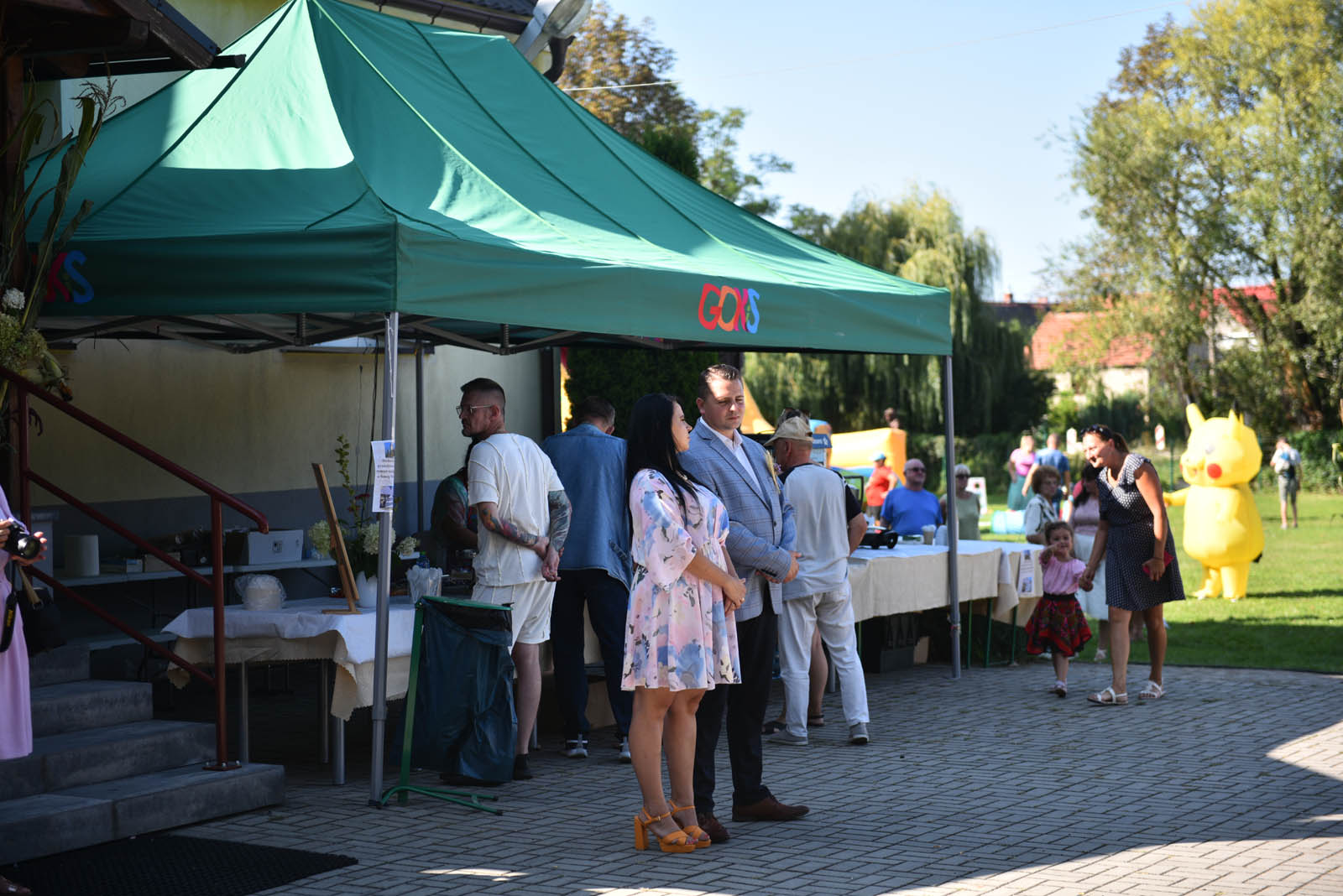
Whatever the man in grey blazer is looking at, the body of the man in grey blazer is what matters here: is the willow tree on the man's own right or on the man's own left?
on the man's own left

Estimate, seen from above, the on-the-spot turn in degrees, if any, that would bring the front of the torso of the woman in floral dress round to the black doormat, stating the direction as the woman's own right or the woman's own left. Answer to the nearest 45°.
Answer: approximately 180°

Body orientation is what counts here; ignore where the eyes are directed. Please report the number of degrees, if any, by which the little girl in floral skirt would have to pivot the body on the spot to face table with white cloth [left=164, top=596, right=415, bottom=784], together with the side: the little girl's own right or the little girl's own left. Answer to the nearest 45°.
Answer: approximately 45° to the little girl's own right

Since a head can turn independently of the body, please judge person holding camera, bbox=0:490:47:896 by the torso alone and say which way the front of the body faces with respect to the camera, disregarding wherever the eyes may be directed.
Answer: to the viewer's right

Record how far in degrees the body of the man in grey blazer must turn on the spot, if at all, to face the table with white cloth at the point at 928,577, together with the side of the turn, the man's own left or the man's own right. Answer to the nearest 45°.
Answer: approximately 135° to the man's own left

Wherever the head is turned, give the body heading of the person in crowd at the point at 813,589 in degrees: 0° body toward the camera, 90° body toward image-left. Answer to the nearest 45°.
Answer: approximately 135°

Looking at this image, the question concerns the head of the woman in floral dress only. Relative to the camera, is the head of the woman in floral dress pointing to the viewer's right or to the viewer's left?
to the viewer's right

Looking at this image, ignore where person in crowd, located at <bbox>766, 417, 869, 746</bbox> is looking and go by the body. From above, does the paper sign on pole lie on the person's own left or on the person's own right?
on the person's own left

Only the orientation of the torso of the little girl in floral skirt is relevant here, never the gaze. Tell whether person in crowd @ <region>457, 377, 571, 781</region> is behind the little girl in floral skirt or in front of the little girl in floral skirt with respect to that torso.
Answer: in front

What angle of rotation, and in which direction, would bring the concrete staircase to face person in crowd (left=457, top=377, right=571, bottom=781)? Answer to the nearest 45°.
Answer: approximately 45° to its left

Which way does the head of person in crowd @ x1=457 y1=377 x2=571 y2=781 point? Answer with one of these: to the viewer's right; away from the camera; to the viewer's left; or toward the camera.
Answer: to the viewer's left
